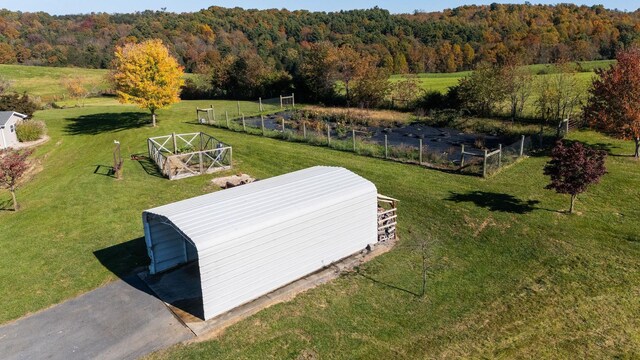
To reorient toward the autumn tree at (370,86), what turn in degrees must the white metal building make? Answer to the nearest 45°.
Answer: approximately 135° to its right

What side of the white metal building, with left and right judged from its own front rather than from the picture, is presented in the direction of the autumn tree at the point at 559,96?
back

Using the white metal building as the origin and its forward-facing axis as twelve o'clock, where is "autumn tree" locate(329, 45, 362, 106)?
The autumn tree is roughly at 5 o'clock from the white metal building.

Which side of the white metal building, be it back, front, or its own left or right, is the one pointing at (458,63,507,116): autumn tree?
back

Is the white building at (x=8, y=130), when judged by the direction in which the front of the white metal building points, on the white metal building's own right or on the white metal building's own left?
on the white metal building's own right

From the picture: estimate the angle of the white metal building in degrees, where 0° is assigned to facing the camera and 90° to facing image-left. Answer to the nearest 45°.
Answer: approximately 45°

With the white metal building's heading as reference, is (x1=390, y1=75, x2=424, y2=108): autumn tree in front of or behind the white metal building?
behind

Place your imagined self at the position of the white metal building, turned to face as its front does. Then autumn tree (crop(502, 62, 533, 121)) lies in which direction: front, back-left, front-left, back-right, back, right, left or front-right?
back

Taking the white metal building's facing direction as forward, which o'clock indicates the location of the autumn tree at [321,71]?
The autumn tree is roughly at 5 o'clock from the white metal building.

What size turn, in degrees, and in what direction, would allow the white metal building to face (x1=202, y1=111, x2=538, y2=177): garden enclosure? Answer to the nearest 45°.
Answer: approximately 180°
